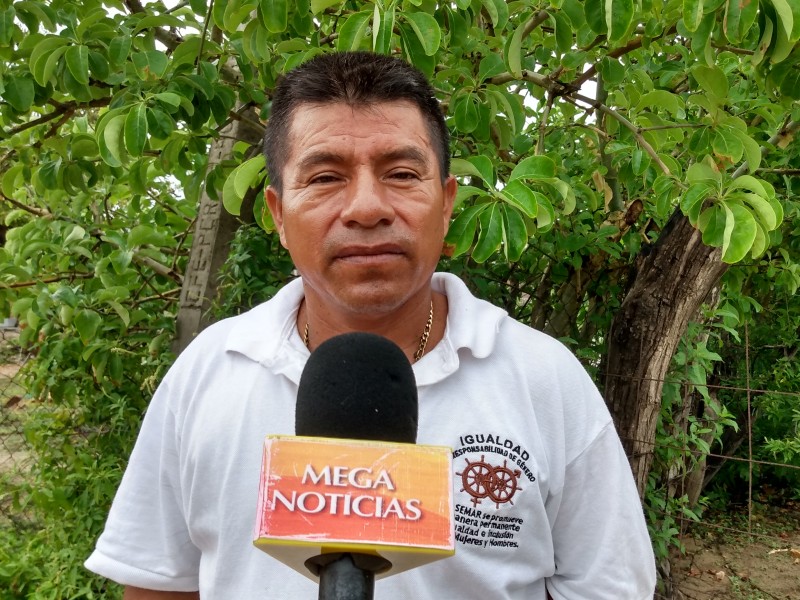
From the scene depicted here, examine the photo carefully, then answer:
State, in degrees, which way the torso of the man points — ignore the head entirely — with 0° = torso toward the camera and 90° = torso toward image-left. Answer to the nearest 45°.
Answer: approximately 0°

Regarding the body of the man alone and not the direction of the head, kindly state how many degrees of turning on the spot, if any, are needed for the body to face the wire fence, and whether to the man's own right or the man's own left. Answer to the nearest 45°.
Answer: approximately 135° to the man's own left

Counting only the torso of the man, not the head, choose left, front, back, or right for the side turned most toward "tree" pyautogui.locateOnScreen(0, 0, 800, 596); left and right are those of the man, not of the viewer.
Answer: back
